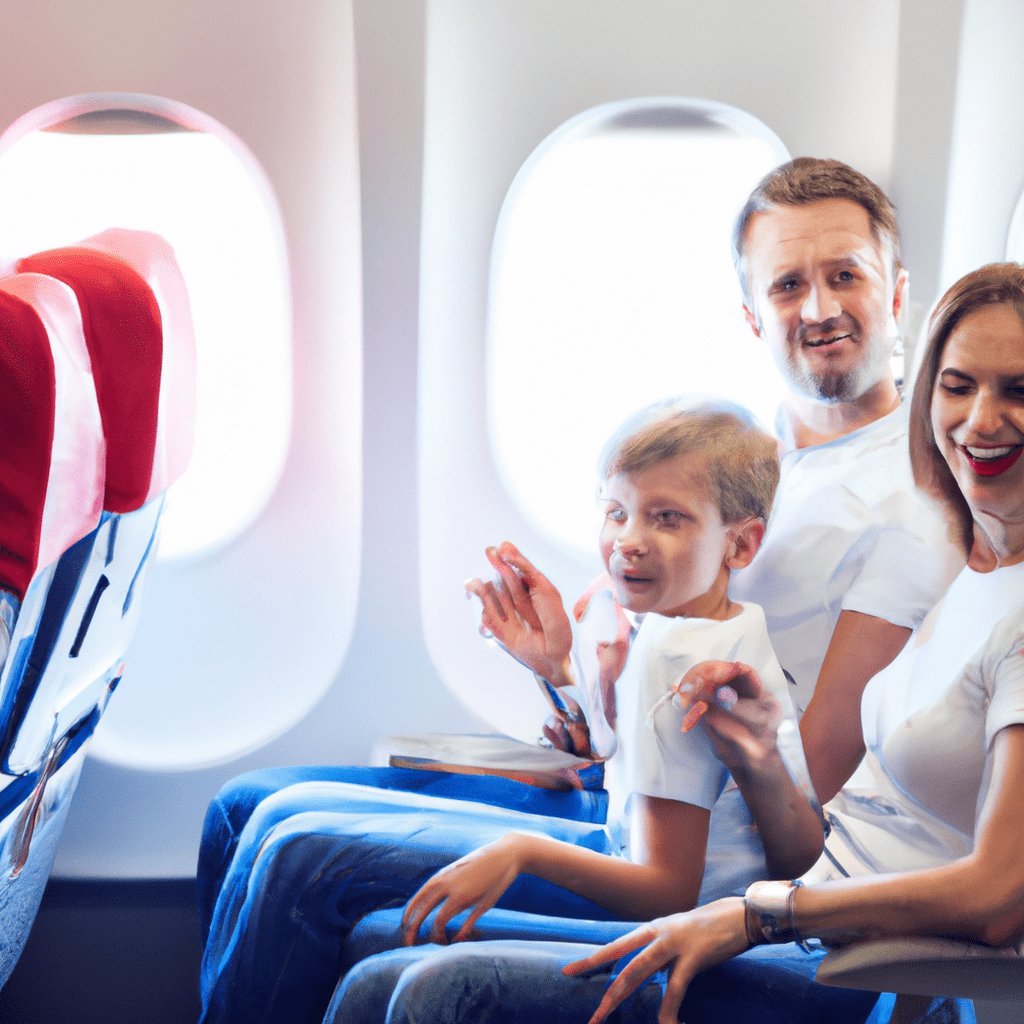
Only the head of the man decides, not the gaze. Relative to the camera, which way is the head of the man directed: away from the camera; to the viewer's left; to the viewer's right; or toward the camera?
toward the camera

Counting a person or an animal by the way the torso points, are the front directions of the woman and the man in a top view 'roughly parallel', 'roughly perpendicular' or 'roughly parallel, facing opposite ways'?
roughly parallel

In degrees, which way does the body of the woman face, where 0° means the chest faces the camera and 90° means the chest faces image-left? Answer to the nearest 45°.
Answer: approximately 45°

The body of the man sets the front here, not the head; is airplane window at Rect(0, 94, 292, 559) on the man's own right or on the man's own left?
on the man's own right

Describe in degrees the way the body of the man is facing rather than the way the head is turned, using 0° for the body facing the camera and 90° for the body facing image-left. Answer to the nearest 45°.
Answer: approximately 45°

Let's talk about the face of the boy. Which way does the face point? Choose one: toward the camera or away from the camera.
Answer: toward the camera

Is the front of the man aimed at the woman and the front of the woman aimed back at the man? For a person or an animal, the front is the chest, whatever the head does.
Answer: no

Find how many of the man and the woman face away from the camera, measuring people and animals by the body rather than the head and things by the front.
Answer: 0

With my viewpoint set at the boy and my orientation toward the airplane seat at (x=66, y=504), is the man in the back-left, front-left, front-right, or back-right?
back-right

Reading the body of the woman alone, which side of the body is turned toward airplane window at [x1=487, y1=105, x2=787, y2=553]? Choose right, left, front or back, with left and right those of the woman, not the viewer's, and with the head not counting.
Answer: right
